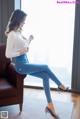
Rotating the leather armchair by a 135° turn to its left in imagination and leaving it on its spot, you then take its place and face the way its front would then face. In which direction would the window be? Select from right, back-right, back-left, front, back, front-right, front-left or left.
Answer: front-right

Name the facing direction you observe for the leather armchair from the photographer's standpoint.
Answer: facing the viewer and to the right of the viewer

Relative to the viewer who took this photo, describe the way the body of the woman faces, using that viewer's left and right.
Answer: facing to the right of the viewer

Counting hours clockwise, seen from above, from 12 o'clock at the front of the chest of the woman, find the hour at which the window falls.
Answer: The window is roughly at 10 o'clock from the woman.

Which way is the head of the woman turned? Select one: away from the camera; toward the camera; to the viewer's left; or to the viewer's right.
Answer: to the viewer's right
